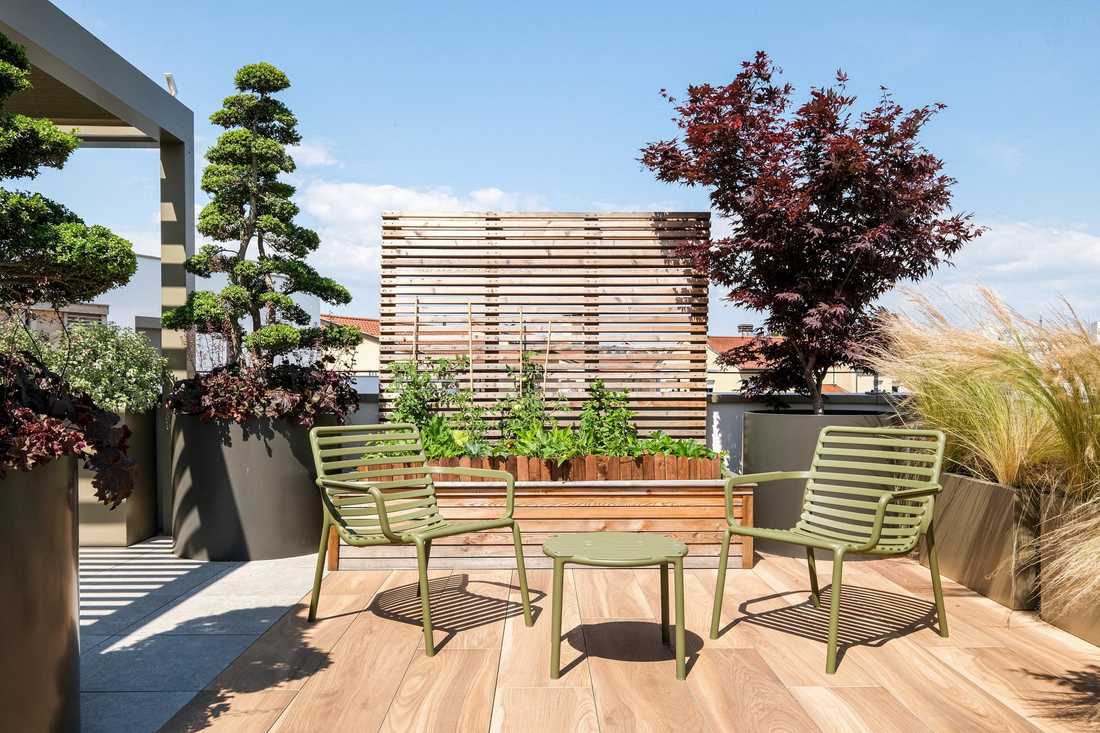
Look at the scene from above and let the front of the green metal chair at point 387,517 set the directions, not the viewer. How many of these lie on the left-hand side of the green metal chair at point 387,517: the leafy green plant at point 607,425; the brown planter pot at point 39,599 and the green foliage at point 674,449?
2

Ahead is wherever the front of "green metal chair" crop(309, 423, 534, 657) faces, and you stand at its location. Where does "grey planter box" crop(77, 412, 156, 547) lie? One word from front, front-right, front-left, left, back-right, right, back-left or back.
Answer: back

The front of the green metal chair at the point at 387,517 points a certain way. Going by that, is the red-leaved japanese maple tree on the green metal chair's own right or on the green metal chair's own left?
on the green metal chair's own left

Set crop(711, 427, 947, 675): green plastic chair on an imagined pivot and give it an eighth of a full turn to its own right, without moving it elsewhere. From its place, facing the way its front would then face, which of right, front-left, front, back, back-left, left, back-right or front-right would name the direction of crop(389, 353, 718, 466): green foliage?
front-right

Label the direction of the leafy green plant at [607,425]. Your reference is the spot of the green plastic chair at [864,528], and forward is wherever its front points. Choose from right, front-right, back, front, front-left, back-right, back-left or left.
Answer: right

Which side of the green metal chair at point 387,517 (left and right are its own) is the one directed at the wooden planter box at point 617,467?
left

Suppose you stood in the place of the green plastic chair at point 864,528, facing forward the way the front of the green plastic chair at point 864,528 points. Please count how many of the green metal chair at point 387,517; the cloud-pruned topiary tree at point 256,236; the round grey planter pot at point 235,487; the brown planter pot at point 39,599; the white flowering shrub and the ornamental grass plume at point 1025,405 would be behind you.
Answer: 1

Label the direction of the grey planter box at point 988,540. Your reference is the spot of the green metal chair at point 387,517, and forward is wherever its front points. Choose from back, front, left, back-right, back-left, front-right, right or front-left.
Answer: front-left

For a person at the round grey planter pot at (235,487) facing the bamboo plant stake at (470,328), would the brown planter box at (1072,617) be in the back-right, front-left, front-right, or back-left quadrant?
front-right

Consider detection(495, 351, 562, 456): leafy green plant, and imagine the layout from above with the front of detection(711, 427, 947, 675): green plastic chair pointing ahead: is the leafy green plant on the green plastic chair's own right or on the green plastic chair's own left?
on the green plastic chair's own right

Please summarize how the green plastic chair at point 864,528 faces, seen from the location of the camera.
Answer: facing the viewer and to the left of the viewer

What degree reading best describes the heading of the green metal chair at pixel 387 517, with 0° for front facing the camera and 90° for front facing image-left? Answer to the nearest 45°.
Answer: approximately 315°

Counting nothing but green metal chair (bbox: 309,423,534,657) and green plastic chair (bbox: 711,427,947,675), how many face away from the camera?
0

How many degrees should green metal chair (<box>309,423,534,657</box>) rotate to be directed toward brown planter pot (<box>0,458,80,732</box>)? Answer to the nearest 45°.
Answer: approximately 90° to its right

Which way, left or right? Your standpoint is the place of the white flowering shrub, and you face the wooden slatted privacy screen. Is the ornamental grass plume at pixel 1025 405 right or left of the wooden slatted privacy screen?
right

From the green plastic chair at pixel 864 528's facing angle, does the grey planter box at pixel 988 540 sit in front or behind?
behind

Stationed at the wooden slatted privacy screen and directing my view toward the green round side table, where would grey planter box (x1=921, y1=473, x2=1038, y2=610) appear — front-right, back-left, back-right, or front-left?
front-left
